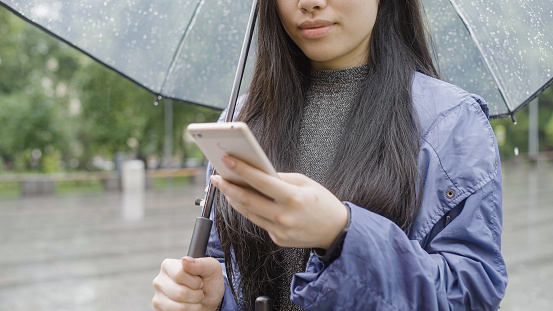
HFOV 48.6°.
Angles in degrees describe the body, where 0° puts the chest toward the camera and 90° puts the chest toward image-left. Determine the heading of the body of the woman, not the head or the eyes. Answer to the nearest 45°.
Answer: approximately 45°

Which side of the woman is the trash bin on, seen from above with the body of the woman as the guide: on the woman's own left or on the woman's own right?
on the woman's own right
